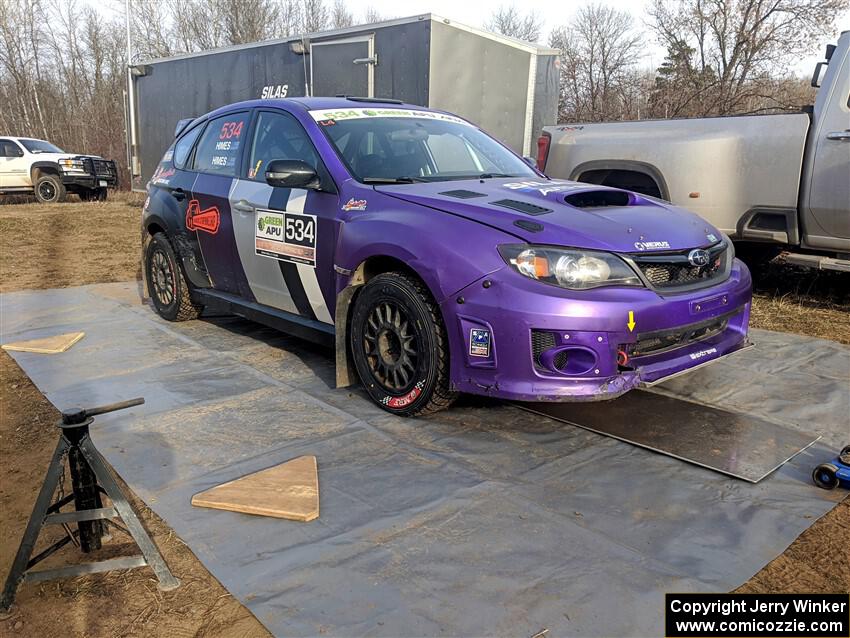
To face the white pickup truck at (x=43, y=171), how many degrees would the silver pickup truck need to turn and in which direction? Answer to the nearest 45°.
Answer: approximately 180°

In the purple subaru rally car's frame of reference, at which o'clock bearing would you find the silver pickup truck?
The silver pickup truck is roughly at 9 o'clock from the purple subaru rally car.

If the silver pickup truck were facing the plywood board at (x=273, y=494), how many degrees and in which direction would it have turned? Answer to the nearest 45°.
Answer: approximately 90° to its right

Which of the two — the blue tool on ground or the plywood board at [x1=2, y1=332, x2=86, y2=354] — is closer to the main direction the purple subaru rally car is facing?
the blue tool on ground

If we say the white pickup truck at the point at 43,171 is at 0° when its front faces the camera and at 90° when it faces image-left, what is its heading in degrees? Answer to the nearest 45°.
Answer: approximately 315°

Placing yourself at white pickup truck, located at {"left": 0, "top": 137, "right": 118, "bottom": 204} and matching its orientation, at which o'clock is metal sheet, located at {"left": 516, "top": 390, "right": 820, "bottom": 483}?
The metal sheet is roughly at 1 o'clock from the white pickup truck.

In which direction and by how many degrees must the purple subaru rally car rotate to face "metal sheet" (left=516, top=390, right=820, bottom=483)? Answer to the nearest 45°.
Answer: approximately 45° to its left

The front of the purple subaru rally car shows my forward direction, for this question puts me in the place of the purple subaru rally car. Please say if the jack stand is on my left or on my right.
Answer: on my right
